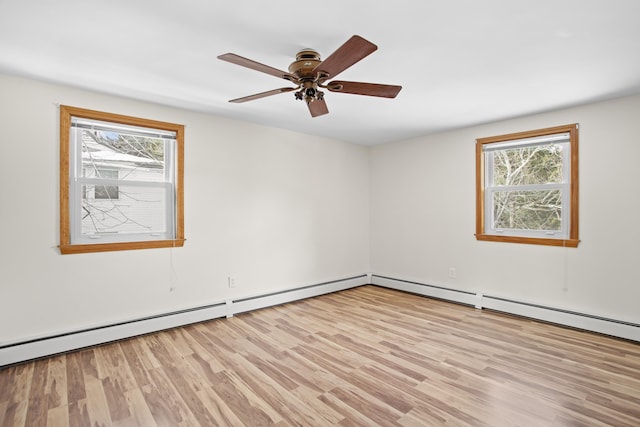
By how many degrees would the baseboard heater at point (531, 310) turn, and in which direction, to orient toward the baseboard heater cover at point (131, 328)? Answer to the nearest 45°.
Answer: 0° — it already faces it

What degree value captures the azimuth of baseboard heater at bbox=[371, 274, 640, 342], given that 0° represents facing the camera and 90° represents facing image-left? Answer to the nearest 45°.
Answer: approximately 45°

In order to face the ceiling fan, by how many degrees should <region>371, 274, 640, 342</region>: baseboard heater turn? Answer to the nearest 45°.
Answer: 0° — it already faces it

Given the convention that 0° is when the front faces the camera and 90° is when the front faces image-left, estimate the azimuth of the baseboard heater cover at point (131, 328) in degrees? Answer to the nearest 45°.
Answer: approximately 315°
